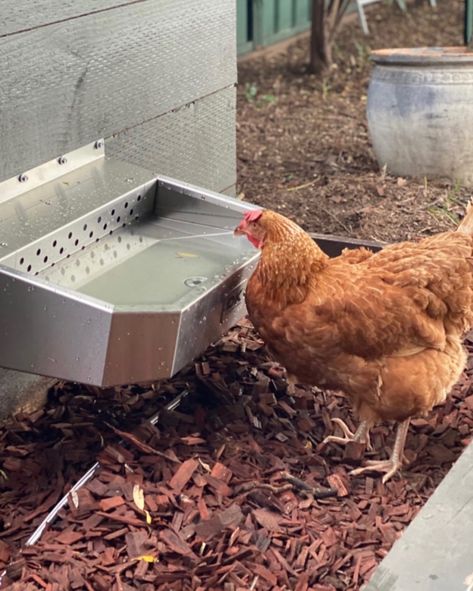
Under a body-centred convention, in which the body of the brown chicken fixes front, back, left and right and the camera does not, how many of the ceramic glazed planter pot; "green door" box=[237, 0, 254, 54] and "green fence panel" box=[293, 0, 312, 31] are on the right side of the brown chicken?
3

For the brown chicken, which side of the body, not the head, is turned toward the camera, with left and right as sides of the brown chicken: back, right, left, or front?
left

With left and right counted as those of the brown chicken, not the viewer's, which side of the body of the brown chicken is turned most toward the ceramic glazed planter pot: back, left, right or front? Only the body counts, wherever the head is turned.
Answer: right

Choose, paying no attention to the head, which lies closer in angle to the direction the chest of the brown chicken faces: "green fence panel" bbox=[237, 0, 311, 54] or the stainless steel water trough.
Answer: the stainless steel water trough

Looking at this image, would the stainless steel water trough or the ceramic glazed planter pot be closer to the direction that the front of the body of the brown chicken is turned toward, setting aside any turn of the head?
the stainless steel water trough

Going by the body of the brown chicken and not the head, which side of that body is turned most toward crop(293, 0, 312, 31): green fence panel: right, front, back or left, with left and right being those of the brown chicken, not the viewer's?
right

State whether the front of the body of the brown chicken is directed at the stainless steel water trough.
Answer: yes

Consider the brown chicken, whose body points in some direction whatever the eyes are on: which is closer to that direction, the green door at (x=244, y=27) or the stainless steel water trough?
the stainless steel water trough

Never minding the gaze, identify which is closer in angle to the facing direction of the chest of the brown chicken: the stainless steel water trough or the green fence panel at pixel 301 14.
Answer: the stainless steel water trough
